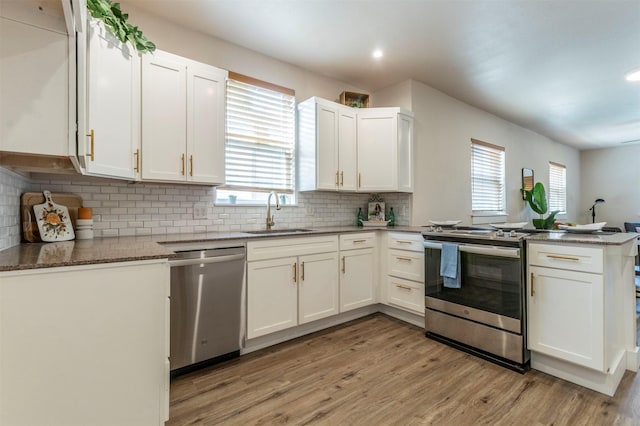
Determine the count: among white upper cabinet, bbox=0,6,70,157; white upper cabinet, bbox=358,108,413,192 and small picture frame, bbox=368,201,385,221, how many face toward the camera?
2

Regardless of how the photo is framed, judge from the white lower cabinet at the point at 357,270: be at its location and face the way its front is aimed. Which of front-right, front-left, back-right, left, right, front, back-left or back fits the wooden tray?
right

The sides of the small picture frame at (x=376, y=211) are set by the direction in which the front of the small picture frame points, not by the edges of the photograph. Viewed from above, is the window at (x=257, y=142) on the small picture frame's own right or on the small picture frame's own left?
on the small picture frame's own right

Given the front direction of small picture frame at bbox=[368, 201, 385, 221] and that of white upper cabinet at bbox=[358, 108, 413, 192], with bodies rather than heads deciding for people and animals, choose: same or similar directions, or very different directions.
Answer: same or similar directions

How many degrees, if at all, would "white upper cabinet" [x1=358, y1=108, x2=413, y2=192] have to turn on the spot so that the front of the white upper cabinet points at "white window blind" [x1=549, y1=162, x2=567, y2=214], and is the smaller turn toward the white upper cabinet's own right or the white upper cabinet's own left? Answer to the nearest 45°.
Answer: approximately 135° to the white upper cabinet's own left

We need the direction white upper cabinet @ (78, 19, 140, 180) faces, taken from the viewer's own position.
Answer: facing the viewer and to the right of the viewer

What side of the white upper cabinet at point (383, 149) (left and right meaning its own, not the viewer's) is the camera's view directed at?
front

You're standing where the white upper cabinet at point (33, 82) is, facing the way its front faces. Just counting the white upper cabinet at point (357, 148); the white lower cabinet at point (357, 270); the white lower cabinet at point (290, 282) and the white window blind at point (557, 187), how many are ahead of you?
4

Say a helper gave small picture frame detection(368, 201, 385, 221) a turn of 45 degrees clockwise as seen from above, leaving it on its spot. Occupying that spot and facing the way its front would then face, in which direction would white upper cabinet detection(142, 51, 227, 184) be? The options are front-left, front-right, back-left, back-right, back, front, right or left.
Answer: front

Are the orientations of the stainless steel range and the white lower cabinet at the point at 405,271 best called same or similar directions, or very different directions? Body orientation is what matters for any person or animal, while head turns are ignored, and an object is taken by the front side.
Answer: same or similar directions

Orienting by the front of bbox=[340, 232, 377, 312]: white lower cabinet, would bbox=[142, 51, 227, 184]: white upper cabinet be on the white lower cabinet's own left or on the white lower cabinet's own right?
on the white lower cabinet's own right
